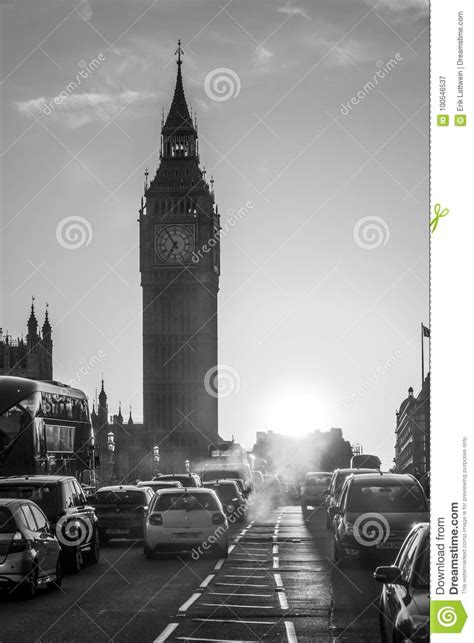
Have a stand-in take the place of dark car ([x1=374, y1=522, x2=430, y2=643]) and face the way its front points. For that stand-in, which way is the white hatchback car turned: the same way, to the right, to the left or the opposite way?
the opposite way

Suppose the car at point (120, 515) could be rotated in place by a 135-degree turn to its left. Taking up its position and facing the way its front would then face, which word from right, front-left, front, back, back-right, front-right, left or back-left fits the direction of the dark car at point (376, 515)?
left

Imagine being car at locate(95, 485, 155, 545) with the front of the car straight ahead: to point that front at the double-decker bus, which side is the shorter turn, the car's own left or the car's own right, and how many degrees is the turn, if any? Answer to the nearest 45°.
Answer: approximately 45° to the car's own left

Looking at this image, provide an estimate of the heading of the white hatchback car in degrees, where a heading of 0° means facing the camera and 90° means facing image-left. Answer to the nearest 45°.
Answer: approximately 180°

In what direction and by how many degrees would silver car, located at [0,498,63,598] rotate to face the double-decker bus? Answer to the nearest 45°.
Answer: approximately 45° to its left

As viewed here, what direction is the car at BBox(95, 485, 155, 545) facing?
away from the camera

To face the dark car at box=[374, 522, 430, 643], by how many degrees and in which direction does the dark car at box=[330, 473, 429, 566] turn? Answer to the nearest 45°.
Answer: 0° — it already faces it

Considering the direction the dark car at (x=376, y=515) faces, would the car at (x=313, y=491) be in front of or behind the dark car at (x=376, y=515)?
behind

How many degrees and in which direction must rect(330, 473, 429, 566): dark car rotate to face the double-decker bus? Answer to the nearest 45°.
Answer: approximately 135° to its right

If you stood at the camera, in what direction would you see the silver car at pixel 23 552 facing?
facing away from the viewer and to the right of the viewer

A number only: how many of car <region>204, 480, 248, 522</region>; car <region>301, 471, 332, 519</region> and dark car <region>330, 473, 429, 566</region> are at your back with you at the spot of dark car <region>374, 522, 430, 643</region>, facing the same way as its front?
3

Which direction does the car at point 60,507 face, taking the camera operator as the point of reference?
facing away from the viewer and to the right of the viewer

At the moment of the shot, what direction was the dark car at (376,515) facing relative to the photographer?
facing the viewer
